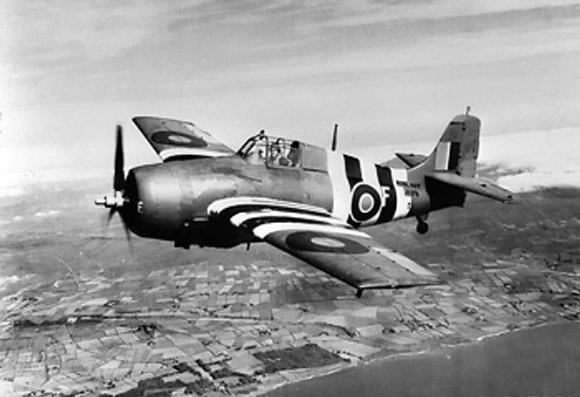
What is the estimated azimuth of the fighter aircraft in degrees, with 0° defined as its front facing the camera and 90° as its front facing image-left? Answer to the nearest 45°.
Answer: approximately 45°
